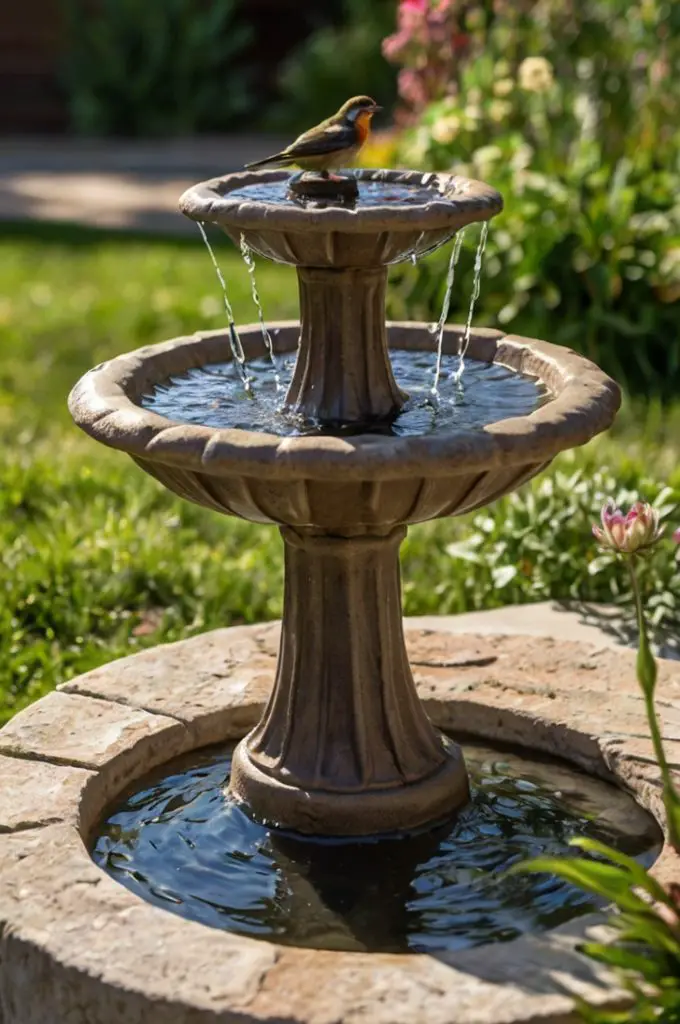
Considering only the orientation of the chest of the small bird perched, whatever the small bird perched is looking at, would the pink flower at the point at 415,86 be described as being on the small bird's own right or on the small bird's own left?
on the small bird's own left

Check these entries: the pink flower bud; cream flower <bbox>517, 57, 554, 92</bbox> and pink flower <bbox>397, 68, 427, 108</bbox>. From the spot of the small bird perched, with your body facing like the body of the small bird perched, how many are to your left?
2

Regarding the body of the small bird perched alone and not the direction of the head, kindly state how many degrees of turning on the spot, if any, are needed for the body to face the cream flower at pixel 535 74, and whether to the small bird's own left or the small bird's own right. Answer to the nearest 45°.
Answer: approximately 90° to the small bird's own left

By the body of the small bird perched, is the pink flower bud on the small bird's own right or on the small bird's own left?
on the small bird's own right

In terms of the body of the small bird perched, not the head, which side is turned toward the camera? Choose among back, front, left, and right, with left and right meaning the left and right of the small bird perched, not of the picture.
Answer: right
